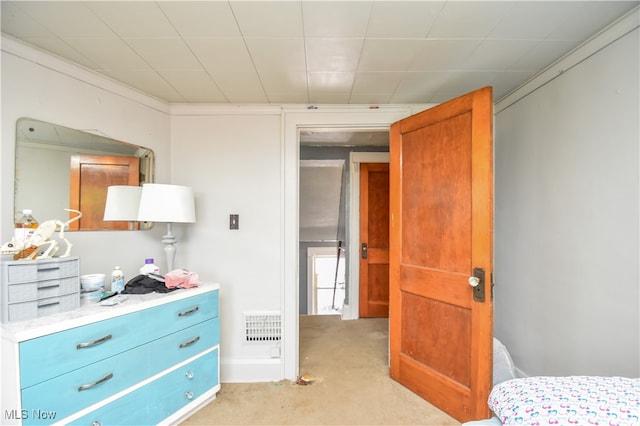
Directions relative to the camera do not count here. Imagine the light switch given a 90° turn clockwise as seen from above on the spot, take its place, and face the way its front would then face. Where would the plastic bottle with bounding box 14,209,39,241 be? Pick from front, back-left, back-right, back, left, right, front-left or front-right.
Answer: front-left

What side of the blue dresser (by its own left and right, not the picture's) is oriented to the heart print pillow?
front

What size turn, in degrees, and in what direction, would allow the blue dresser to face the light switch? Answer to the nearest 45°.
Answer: approximately 90° to its left

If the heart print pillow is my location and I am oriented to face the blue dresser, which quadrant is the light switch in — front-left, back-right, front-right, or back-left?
front-right

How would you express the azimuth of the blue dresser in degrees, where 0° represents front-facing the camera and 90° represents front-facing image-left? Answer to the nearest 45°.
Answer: approximately 315°

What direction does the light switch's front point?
toward the camera

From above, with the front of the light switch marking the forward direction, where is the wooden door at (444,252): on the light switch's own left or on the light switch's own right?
on the light switch's own left

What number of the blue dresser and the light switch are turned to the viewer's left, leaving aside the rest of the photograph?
0

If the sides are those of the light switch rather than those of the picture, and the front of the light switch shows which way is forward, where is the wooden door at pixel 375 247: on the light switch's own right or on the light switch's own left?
on the light switch's own left

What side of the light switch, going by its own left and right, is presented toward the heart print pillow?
front

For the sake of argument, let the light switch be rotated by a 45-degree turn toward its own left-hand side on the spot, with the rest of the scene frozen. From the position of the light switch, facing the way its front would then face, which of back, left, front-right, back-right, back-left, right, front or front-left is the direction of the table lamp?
right
